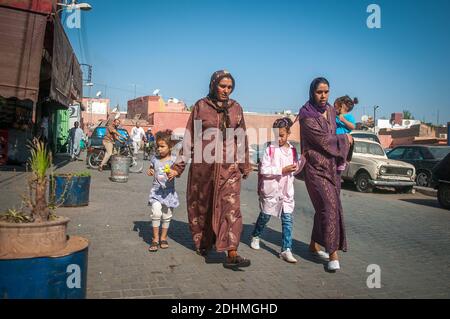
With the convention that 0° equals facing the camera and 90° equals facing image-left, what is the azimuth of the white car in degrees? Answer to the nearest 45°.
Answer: approximately 315°

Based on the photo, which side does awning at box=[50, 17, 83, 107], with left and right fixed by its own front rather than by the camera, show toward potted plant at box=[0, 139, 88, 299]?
right

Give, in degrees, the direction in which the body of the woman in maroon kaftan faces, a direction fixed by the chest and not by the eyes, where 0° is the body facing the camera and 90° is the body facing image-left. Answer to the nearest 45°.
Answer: approximately 315°

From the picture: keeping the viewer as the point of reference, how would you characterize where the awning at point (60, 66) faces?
facing to the right of the viewer

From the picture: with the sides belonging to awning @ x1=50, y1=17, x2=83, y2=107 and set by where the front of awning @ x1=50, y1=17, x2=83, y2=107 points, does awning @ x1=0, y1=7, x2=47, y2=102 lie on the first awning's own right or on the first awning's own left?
on the first awning's own right

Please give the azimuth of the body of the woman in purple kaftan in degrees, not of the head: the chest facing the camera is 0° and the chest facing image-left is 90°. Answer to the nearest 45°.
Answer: approximately 315°

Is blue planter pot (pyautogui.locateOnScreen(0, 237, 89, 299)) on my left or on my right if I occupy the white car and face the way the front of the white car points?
on my right
